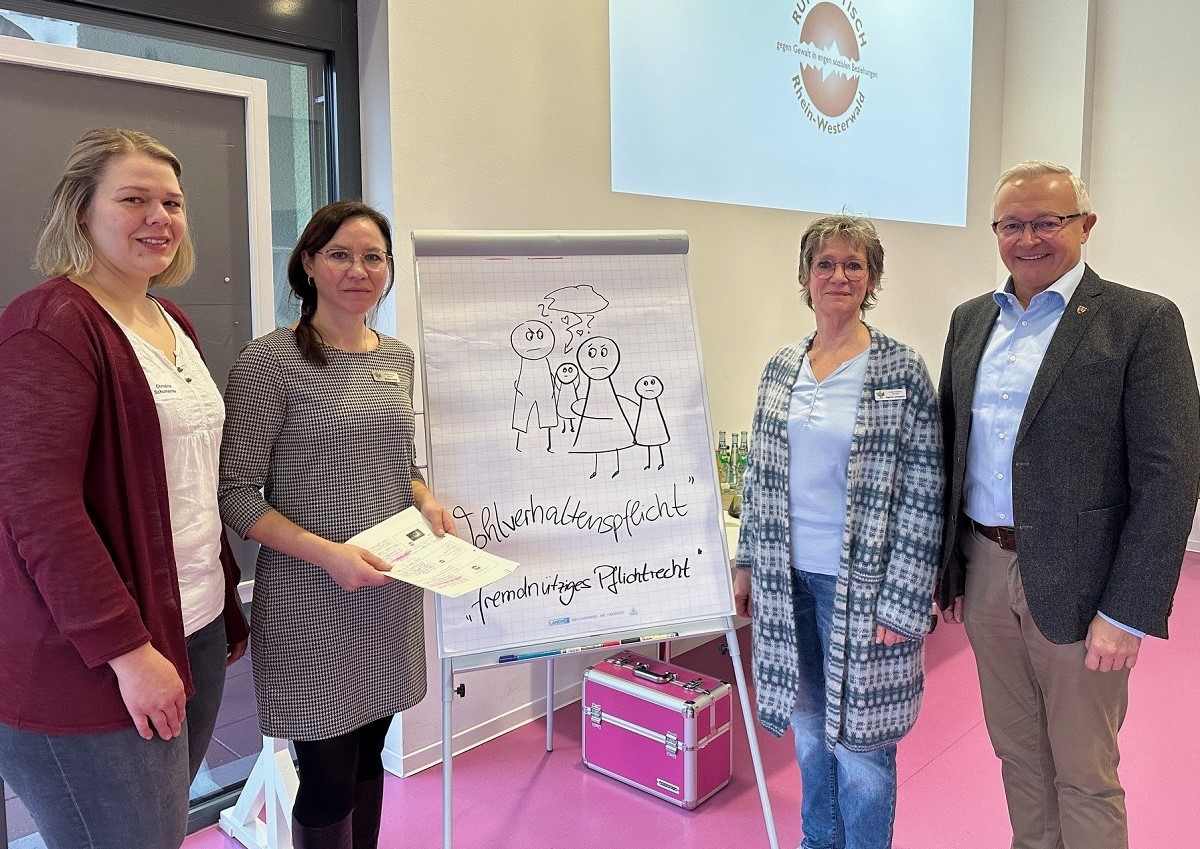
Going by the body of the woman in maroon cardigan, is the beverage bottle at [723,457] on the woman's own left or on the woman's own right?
on the woman's own left

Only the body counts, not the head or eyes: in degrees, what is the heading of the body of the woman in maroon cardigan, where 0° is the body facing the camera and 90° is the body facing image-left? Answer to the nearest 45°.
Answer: approximately 315°

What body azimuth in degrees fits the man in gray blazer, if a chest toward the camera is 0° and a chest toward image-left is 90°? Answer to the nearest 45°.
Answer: approximately 45°

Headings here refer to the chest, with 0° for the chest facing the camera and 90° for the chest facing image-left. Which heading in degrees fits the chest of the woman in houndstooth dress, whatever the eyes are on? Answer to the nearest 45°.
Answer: approximately 315°

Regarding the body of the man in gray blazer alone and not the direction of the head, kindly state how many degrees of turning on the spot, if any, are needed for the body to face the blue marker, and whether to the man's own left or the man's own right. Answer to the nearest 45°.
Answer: approximately 45° to the man's own right

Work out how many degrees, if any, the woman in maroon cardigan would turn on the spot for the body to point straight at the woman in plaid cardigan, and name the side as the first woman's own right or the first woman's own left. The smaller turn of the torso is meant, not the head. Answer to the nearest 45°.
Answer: approximately 45° to the first woman's own left

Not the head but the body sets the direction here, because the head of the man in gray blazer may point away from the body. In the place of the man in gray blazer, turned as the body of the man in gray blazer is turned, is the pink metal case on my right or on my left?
on my right
